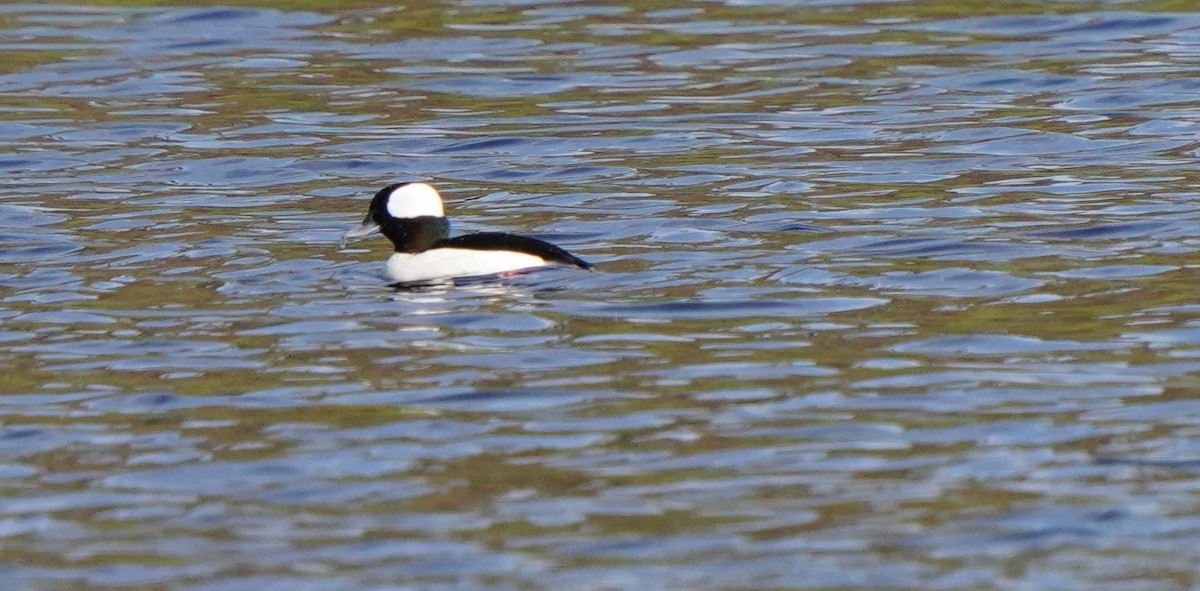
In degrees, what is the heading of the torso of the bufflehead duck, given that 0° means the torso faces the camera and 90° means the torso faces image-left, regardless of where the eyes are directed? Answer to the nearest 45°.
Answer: approximately 90°
